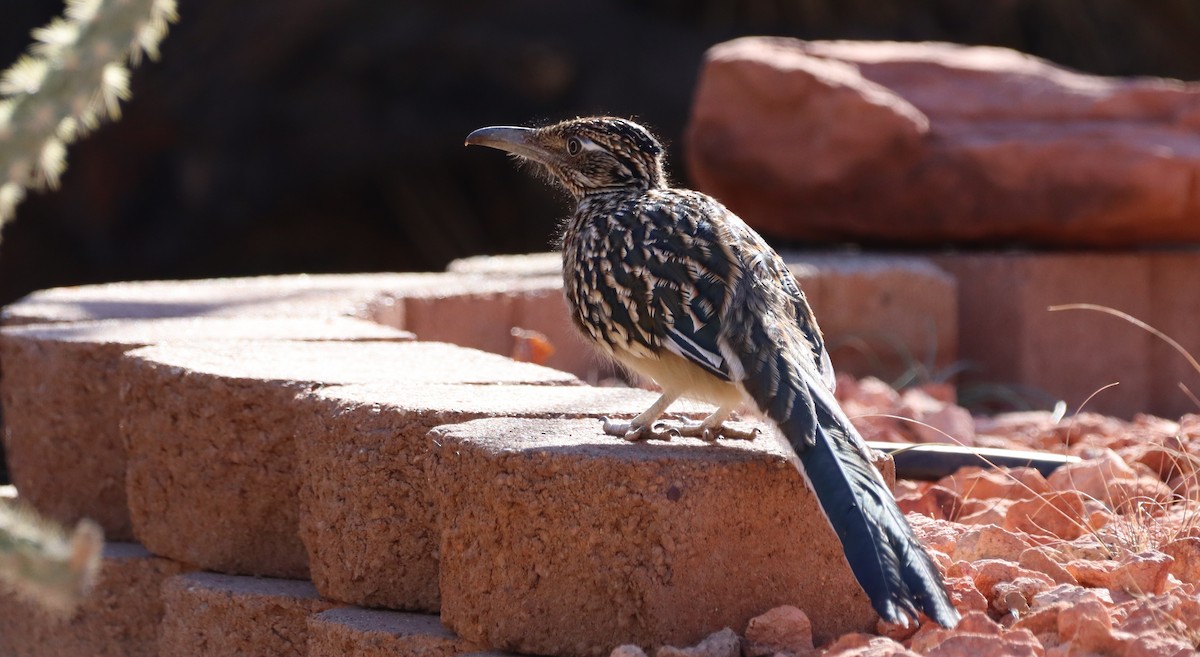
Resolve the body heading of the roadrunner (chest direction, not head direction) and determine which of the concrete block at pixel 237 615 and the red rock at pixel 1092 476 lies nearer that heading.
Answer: the concrete block

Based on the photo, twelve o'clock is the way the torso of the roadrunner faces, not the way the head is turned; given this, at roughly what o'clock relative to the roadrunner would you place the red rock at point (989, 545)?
The red rock is roughly at 4 o'clock from the roadrunner.

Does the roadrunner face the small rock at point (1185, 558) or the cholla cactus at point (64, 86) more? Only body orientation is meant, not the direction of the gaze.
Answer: the cholla cactus

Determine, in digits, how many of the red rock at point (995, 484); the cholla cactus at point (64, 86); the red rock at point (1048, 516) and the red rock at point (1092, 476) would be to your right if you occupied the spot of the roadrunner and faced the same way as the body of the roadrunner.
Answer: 3

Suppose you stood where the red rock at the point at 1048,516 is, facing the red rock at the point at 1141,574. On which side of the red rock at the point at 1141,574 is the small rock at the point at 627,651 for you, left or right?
right

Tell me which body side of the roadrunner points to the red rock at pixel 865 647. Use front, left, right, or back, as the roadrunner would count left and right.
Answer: back

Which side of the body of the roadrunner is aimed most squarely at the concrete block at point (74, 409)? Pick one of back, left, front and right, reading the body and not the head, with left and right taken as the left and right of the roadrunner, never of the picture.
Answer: front

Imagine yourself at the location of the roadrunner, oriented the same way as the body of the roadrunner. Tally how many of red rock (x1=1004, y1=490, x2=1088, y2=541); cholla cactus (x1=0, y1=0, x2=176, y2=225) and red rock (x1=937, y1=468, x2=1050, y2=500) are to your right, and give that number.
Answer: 2

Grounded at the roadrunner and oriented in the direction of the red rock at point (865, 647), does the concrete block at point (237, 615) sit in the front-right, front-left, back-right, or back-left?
back-right

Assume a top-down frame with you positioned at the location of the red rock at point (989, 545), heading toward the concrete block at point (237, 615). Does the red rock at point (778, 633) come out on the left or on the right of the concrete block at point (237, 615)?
left

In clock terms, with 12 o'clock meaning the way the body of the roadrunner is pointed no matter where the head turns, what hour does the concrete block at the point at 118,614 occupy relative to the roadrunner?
The concrete block is roughly at 11 o'clock from the roadrunner.

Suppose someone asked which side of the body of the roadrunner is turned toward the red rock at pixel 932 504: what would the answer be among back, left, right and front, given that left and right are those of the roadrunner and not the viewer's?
right

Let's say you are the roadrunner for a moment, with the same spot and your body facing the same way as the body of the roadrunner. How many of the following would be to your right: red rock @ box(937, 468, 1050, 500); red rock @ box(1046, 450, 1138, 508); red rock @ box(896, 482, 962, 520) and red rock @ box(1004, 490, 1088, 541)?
4

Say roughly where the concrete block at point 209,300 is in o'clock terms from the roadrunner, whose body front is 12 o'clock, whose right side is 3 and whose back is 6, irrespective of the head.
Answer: The concrete block is roughly at 12 o'clock from the roadrunner.

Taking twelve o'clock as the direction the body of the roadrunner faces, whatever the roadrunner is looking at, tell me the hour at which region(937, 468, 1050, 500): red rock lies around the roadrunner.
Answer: The red rock is roughly at 3 o'clock from the roadrunner.

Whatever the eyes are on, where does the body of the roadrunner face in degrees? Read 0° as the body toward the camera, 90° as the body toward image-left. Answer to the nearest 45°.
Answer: approximately 135°

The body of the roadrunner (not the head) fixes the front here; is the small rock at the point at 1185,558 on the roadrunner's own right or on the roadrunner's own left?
on the roadrunner's own right
